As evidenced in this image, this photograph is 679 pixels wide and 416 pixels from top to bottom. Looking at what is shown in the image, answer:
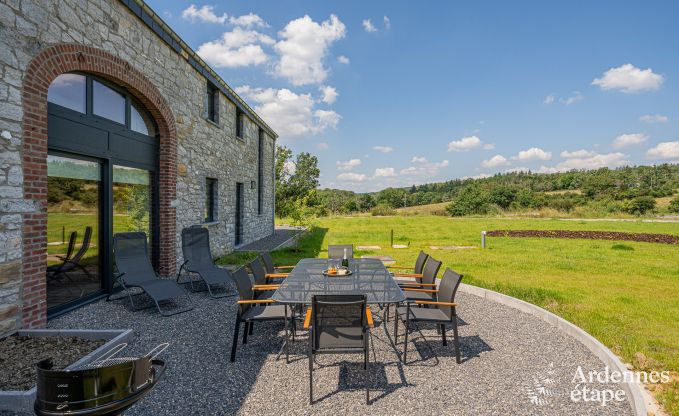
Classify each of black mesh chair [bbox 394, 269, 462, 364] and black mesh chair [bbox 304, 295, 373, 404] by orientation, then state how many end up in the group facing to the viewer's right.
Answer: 0

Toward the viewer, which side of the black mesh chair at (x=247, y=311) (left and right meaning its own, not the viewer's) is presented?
right

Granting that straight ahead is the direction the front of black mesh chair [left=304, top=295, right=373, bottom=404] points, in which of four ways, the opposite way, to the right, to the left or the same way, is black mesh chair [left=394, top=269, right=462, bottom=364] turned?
to the left

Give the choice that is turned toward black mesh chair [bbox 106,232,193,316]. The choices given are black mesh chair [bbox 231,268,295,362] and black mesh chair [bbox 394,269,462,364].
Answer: black mesh chair [bbox 394,269,462,364]

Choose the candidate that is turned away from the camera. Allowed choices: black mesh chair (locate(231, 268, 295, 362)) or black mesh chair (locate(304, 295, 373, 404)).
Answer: black mesh chair (locate(304, 295, 373, 404))

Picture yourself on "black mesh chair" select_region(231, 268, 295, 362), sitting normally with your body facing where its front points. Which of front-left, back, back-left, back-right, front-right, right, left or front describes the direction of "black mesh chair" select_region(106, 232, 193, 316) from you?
back-left

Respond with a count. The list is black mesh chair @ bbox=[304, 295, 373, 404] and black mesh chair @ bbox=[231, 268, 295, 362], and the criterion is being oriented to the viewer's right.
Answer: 1

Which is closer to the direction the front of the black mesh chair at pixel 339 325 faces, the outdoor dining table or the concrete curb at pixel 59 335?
the outdoor dining table

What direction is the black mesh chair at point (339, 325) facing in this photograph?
away from the camera

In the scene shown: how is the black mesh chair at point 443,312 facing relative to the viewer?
to the viewer's left

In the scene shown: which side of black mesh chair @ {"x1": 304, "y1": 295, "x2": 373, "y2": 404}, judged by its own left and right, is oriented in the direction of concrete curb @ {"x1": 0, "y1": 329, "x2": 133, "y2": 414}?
left
